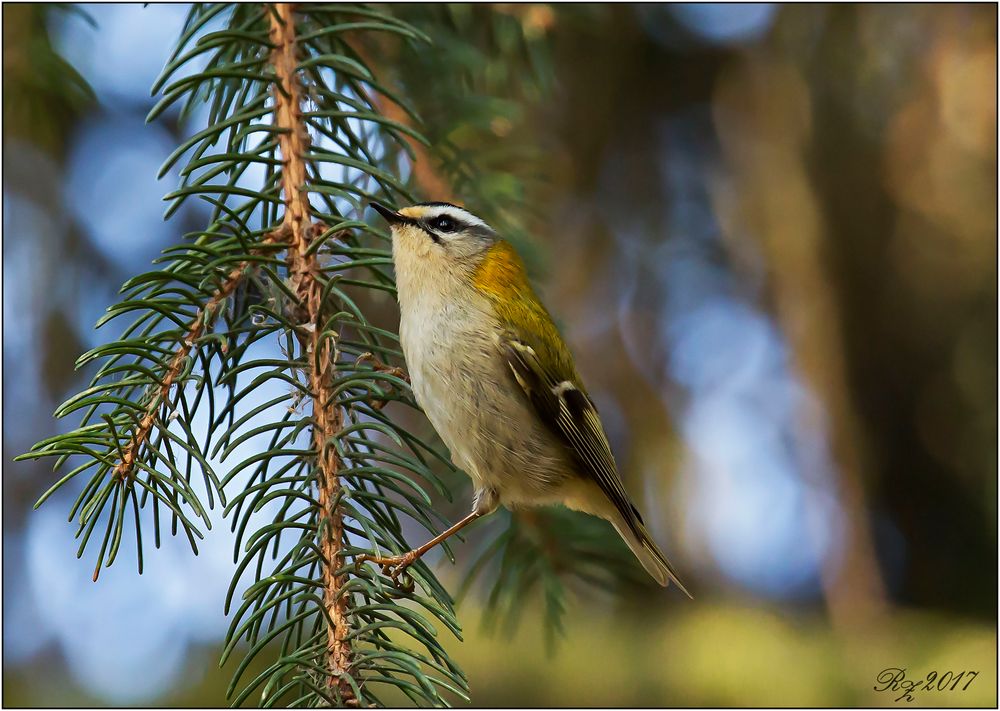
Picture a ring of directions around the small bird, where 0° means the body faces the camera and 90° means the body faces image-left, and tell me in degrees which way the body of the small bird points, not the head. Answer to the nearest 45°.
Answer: approximately 90°
